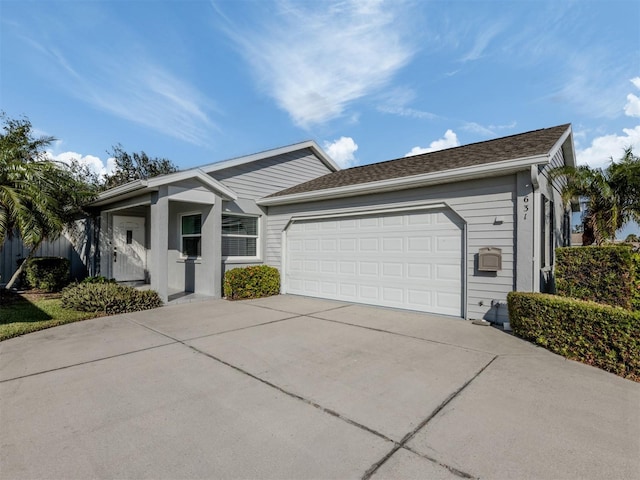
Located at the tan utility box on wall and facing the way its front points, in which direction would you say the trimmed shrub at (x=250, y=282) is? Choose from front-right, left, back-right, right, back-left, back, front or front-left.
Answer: right

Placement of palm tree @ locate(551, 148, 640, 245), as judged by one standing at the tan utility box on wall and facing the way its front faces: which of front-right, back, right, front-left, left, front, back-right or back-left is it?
back-left

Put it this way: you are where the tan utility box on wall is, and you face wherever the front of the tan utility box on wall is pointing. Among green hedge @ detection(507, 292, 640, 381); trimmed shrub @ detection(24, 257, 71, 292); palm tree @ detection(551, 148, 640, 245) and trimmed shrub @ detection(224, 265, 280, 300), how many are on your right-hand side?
2

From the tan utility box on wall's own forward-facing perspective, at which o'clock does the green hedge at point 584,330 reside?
The green hedge is roughly at 11 o'clock from the tan utility box on wall.

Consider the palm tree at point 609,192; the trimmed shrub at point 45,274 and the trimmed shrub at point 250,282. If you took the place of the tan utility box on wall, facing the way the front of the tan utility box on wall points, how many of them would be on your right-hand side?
2

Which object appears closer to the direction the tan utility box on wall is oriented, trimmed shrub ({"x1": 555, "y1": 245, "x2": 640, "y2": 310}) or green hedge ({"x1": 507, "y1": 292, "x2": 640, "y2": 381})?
the green hedge

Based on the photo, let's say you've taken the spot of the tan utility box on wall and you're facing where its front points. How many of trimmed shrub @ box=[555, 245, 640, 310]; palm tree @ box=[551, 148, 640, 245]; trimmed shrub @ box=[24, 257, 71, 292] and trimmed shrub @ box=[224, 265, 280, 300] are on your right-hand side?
2

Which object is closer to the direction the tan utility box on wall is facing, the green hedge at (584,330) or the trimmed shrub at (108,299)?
the green hedge

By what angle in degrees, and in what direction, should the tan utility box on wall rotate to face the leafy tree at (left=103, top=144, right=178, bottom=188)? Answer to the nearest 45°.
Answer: approximately 90° to its right

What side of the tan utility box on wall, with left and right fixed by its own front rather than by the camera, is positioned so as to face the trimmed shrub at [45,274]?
right

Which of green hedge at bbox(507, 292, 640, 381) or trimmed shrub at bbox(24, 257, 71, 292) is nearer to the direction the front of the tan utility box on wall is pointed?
the green hedge

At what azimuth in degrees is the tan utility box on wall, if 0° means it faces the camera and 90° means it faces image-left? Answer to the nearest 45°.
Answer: approximately 0°

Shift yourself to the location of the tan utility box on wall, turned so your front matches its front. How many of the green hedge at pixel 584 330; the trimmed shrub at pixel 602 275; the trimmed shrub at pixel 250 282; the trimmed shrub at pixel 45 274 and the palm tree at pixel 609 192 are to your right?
2

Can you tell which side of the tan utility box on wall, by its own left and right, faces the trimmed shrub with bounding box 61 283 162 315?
right
